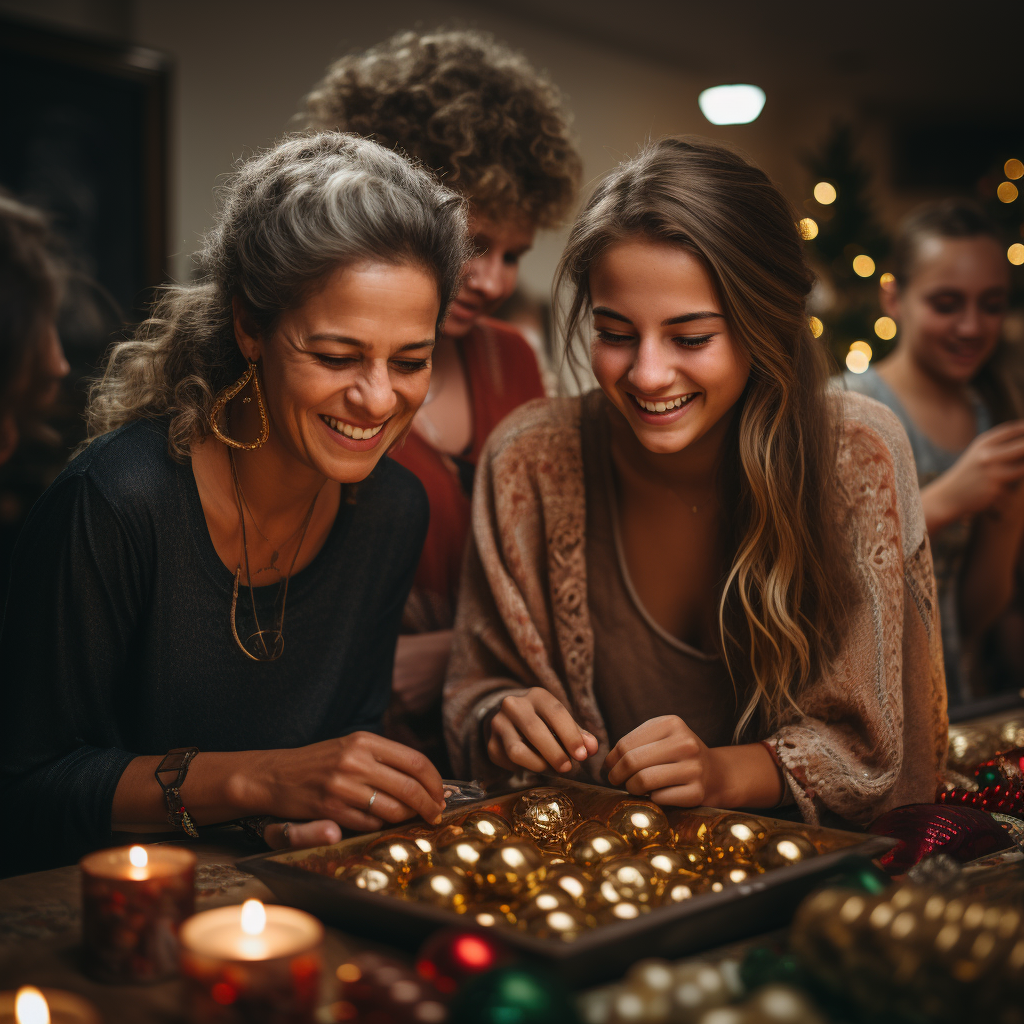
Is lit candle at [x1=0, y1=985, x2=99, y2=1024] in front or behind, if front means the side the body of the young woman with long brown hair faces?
in front

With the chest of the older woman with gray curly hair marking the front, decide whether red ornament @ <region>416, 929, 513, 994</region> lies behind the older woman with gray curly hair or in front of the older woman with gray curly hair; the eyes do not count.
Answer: in front

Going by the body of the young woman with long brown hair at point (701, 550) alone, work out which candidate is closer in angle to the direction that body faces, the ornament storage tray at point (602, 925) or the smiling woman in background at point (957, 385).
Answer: the ornament storage tray
